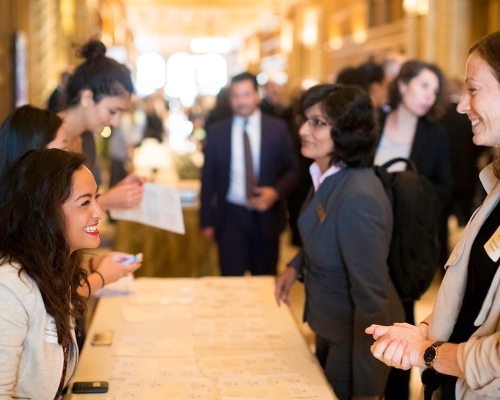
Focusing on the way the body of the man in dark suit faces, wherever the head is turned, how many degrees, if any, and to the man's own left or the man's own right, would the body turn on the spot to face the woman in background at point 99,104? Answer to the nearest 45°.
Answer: approximately 45° to the man's own right

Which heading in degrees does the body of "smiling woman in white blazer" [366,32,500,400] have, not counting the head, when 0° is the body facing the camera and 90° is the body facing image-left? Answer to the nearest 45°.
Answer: approximately 45°

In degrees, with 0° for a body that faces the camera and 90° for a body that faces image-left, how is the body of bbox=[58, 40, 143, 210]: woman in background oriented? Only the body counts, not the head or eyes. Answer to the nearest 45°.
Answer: approximately 270°

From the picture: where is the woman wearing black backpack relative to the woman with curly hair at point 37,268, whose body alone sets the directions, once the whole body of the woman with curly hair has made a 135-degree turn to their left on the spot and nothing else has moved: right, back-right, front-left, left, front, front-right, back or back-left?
right

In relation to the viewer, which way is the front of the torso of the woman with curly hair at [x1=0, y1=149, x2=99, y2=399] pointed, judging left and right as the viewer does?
facing to the right of the viewer

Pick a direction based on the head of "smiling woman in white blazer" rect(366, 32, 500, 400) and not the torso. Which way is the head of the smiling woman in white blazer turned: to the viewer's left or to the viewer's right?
to the viewer's left

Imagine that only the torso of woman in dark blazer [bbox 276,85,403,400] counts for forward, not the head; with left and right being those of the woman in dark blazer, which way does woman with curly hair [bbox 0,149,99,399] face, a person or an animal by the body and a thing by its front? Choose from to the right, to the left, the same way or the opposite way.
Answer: the opposite way

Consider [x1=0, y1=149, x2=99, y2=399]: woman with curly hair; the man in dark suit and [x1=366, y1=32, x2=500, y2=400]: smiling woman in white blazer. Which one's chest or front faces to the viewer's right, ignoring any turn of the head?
the woman with curly hair

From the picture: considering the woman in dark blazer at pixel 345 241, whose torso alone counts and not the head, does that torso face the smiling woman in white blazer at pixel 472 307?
no

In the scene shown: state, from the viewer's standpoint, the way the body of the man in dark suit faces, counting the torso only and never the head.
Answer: toward the camera

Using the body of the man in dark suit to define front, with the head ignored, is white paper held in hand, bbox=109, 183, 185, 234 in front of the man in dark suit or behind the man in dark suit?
in front

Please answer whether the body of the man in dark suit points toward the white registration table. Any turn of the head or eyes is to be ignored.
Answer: yes

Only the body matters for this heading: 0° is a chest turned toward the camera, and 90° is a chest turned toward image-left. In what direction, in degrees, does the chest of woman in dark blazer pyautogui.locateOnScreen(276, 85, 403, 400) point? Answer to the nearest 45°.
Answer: approximately 45°

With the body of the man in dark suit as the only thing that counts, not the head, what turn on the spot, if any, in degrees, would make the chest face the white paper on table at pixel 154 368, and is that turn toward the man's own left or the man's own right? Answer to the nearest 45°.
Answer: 0° — they already face it

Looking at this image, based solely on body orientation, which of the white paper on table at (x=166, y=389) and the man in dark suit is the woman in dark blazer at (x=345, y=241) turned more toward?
the white paper on table
